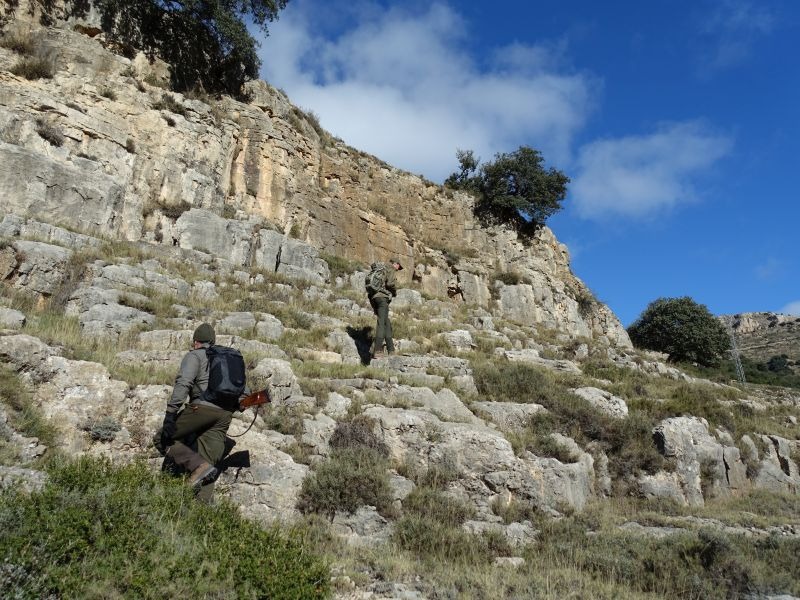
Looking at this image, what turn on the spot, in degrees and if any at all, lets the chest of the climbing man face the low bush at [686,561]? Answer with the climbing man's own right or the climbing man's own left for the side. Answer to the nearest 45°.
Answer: approximately 135° to the climbing man's own right

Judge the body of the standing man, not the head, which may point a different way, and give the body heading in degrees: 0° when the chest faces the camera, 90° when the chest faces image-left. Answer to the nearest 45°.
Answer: approximately 225°

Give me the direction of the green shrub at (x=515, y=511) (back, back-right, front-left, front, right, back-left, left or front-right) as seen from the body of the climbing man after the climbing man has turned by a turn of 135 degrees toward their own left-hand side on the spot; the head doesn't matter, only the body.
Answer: left

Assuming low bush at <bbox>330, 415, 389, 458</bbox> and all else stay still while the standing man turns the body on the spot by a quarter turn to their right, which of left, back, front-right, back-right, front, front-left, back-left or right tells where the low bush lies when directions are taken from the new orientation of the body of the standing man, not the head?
front-right

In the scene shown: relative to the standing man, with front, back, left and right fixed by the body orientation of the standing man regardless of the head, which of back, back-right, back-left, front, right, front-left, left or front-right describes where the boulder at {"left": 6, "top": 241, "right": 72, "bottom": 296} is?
back-left

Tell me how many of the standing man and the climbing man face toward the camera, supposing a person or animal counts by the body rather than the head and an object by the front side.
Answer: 0

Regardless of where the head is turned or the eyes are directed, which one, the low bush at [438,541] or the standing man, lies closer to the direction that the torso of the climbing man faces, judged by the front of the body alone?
the standing man

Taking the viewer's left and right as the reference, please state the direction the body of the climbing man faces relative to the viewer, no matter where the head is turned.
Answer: facing away from the viewer and to the left of the viewer

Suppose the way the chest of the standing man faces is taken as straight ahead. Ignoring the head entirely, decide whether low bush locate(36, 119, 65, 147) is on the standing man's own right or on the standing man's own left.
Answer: on the standing man's own left
